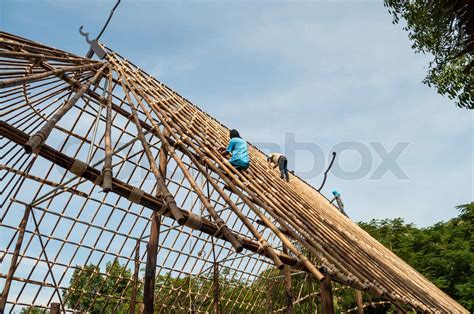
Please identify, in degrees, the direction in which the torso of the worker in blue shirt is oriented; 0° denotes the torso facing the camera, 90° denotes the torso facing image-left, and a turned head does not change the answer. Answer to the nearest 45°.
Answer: approximately 135°
